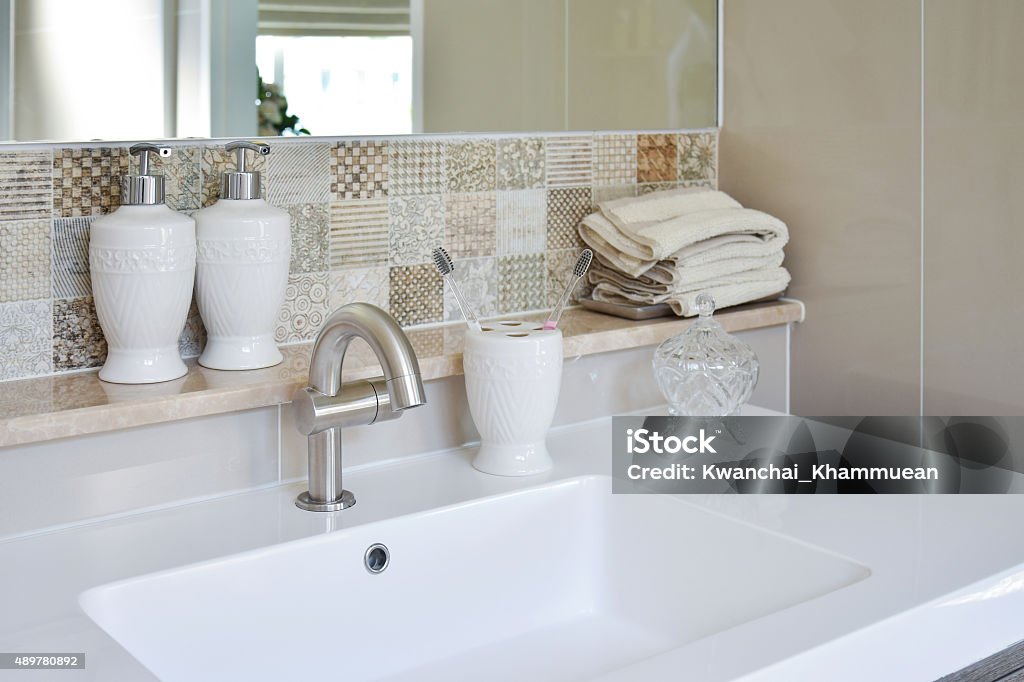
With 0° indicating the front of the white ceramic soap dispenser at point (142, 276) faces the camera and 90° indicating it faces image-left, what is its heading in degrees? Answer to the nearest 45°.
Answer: approximately 315°

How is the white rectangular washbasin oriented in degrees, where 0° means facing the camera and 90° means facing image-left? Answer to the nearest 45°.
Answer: approximately 315°
